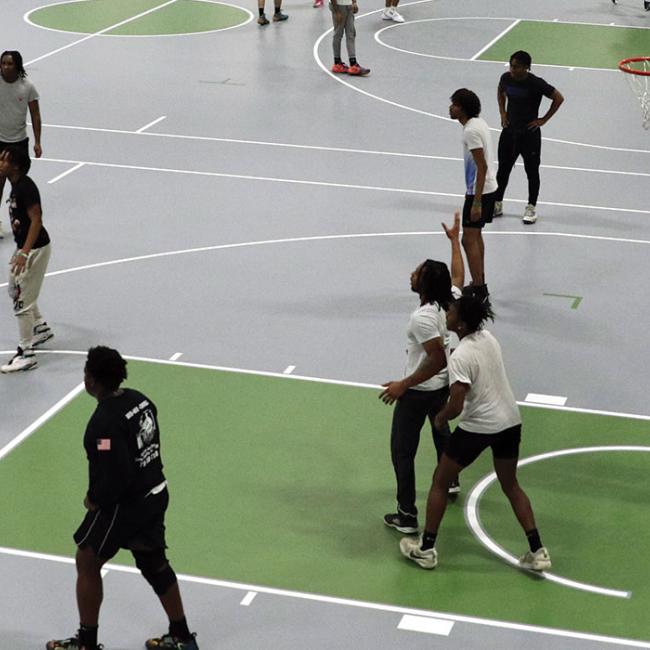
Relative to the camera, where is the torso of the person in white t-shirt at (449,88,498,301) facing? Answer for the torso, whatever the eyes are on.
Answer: to the viewer's left

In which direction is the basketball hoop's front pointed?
to the viewer's left

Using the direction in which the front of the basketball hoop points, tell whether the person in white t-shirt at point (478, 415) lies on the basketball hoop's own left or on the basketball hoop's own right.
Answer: on the basketball hoop's own left

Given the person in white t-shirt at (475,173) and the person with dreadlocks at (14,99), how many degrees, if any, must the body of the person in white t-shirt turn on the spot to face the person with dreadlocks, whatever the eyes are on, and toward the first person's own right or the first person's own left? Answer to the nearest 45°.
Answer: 0° — they already face them

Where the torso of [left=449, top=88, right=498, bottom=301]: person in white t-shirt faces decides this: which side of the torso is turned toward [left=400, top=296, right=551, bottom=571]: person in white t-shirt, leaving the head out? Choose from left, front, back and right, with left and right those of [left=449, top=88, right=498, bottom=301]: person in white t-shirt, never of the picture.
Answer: left

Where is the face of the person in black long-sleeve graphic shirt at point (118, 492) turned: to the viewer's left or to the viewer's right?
to the viewer's left

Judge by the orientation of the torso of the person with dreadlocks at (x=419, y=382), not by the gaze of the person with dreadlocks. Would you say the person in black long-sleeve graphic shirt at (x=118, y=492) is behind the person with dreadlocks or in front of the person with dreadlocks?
in front
